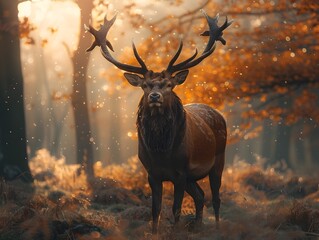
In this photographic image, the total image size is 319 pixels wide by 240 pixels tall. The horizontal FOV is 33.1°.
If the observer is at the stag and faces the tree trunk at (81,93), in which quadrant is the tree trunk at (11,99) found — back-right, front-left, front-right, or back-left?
front-left

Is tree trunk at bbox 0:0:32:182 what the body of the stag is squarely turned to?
no

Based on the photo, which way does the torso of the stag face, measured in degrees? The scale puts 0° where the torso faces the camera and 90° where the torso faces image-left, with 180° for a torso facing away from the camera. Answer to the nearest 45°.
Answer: approximately 45°

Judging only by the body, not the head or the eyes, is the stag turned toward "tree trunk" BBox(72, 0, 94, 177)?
no
